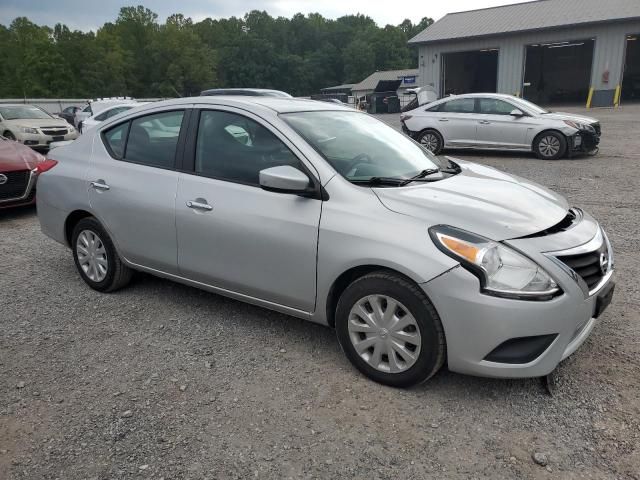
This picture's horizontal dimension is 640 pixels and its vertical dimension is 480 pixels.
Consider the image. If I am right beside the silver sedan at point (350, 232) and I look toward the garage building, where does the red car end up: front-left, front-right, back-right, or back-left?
front-left

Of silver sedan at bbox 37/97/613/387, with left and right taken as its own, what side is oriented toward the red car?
back

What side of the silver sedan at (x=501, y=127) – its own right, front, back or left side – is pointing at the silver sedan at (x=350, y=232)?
right

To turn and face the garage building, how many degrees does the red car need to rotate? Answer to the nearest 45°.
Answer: approximately 90° to its left

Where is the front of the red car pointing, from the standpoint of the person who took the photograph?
facing the viewer and to the right of the viewer

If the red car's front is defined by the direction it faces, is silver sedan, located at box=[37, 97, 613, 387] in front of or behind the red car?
in front

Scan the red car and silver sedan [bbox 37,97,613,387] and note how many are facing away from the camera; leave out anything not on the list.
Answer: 0

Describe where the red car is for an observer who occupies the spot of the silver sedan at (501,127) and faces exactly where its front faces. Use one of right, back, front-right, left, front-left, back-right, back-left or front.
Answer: back-right

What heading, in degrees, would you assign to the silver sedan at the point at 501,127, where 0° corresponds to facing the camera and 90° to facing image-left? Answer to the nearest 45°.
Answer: approximately 270°

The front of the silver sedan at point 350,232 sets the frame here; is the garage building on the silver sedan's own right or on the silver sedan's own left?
on the silver sedan's own left

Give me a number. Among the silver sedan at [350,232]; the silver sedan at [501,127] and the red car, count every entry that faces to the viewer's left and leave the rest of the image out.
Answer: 0

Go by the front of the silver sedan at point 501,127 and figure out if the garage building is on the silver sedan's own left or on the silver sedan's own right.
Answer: on the silver sedan's own left
